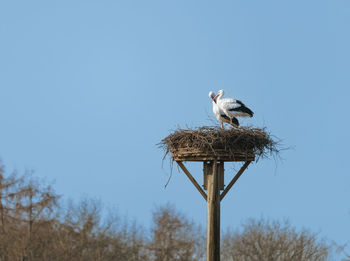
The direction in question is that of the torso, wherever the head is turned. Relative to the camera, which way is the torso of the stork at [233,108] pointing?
to the viewer's left
